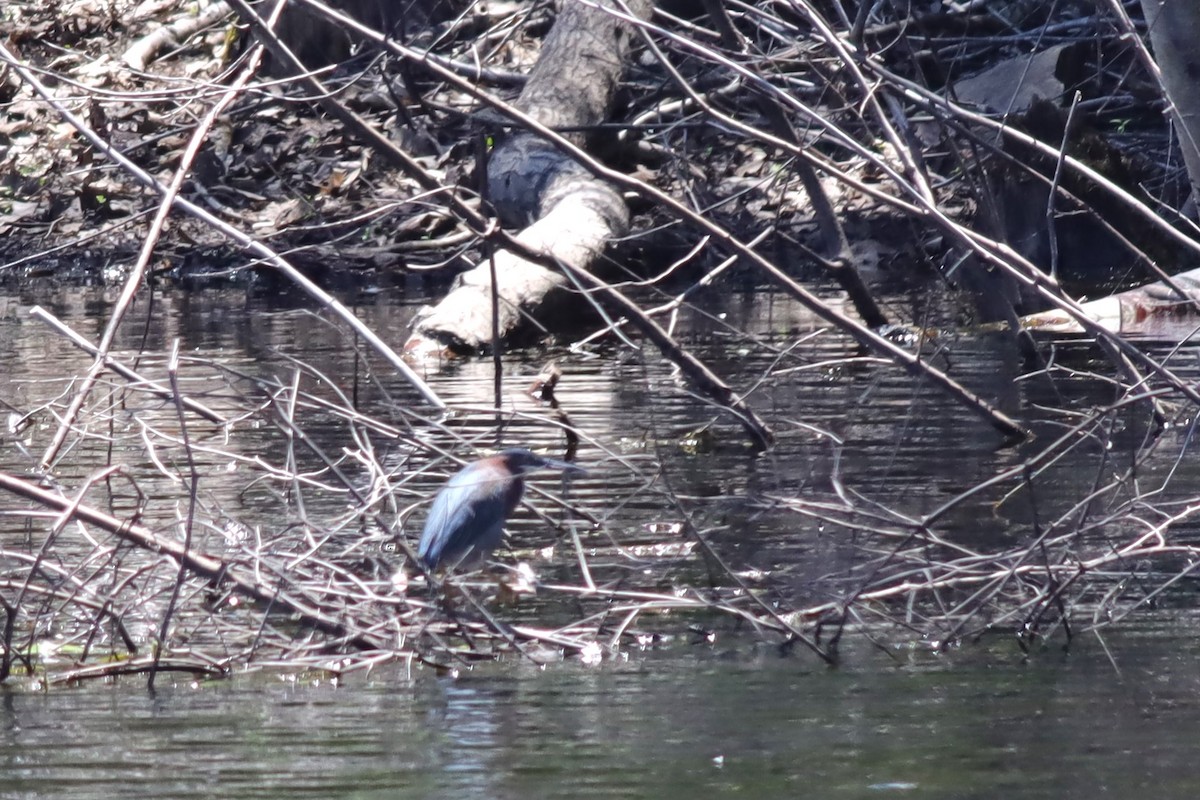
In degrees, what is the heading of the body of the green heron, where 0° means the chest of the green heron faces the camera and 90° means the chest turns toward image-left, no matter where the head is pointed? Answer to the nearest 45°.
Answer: approximately 270°

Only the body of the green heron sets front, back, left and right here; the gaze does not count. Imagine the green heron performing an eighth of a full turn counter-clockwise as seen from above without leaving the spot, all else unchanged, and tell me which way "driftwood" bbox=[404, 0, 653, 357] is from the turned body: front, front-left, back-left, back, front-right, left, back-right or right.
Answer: front-left
